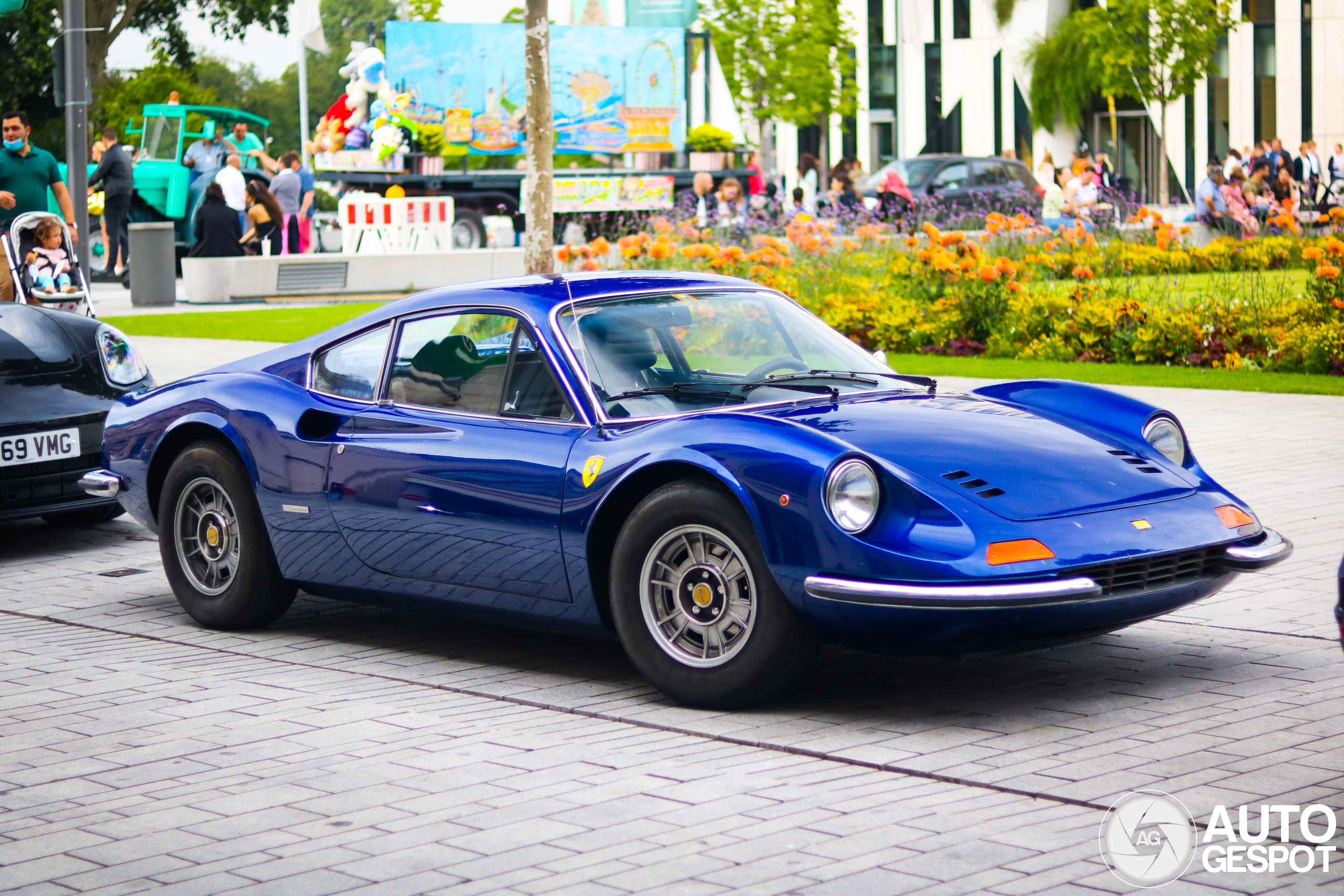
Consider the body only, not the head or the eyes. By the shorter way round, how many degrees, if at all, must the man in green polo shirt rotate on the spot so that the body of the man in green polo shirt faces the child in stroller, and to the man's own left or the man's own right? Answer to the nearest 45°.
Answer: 0° — they already face them

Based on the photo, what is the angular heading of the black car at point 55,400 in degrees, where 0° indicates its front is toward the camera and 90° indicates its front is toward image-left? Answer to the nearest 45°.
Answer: approximately 315°

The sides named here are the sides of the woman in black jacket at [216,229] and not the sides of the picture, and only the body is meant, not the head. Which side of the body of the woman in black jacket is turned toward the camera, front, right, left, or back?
back

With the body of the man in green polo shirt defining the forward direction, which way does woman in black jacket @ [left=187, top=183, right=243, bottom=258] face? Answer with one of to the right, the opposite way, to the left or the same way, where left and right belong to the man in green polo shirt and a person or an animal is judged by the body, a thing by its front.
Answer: the opposite way

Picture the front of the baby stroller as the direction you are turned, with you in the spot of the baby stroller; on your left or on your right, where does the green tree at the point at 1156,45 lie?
on your left

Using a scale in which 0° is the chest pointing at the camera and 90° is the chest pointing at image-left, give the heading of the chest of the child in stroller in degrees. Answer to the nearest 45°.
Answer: approximately 315°

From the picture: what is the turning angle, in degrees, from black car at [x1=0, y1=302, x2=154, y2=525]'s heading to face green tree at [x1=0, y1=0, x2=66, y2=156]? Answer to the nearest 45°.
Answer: approximately 135° to its left

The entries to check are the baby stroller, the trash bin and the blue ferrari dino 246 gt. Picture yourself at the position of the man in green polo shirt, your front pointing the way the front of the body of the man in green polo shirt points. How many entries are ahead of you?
2

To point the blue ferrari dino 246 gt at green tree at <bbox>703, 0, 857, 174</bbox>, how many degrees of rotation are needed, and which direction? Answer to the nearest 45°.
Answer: approximately 135° to its left

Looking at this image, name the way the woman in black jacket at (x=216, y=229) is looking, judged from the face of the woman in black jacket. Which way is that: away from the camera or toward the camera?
away from the camera

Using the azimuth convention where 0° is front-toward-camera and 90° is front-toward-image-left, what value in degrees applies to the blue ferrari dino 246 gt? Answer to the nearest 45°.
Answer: approximately 315°

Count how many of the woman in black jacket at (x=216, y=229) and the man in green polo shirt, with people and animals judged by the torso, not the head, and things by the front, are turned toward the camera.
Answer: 1
